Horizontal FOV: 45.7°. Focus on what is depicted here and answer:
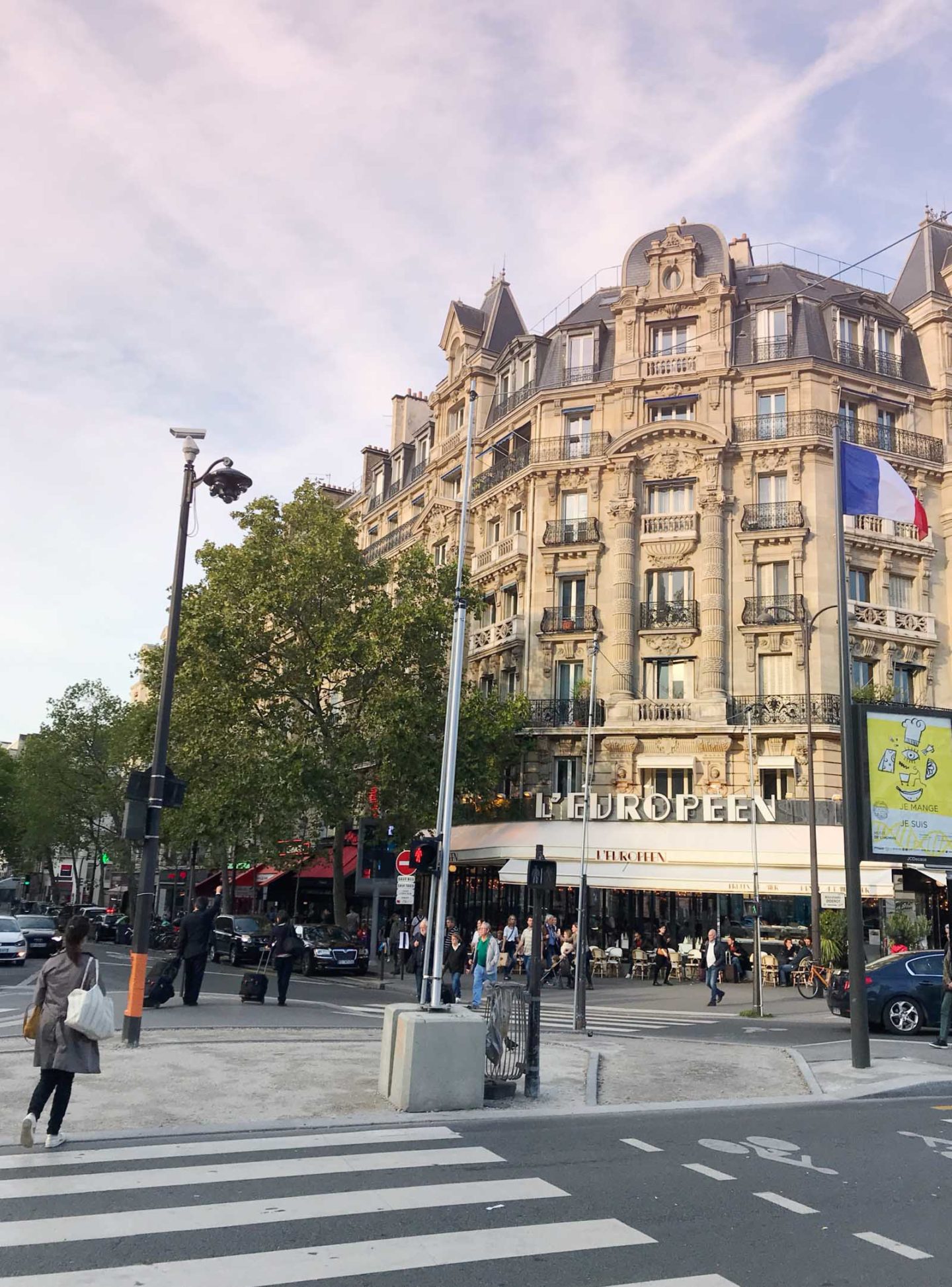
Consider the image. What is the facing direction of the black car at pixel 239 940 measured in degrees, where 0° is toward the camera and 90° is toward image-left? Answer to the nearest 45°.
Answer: approximately 315°

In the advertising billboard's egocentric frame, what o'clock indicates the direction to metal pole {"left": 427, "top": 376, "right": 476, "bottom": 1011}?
The metal pole is roughly at 2 o'clock from the advertising billboard.

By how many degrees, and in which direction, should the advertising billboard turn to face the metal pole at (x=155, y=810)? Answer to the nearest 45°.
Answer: approximately 45° to its right

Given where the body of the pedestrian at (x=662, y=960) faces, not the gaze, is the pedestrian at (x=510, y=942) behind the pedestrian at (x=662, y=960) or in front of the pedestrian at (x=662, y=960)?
in front

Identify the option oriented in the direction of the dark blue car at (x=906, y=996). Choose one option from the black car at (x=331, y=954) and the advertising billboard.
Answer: the black car at (x=331, y=954)

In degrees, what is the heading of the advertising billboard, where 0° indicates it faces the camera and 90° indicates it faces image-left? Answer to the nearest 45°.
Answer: approximately 0°

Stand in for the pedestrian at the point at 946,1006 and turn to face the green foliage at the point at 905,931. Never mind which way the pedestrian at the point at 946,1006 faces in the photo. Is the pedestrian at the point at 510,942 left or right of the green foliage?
left
